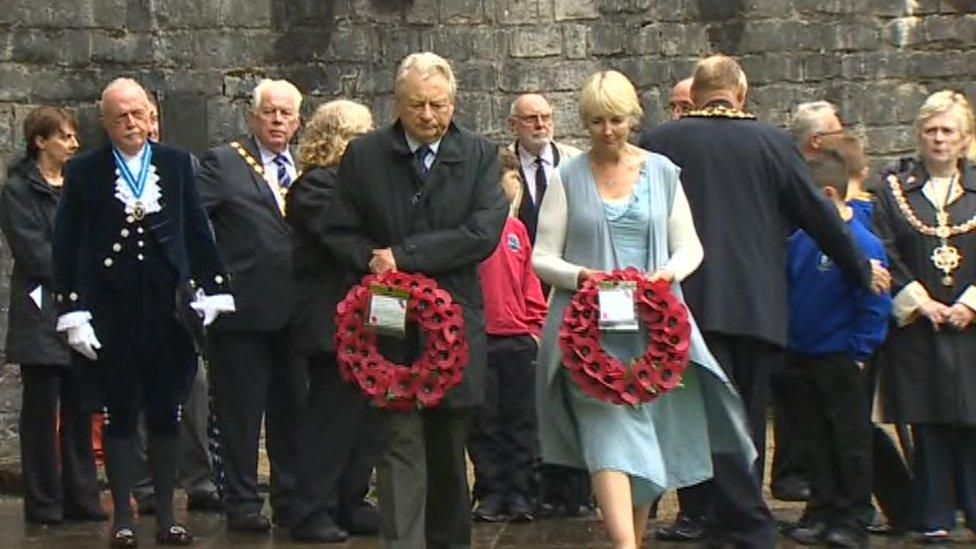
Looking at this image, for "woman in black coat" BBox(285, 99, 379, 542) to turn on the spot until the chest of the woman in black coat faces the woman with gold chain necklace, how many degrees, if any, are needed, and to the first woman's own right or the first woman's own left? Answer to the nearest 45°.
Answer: approximately 45° to the first woman's own right

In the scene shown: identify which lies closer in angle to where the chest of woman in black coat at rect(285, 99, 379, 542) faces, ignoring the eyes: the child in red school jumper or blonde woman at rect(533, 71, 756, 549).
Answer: the child in red school jumper

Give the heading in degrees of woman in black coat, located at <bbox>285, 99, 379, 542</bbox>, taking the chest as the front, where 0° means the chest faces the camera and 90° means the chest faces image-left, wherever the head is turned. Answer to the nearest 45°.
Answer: approximately 225°

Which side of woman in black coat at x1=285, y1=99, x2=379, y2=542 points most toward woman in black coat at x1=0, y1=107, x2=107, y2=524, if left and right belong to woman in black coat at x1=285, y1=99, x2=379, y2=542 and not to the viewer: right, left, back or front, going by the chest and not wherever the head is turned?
left

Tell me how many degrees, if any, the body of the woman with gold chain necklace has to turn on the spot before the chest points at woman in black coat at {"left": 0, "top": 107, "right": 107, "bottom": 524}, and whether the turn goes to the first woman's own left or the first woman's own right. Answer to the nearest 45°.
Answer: approximately 90° to the first woman's own right

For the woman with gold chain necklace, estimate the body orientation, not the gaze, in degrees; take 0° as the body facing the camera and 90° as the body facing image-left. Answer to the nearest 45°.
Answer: approximately 0°

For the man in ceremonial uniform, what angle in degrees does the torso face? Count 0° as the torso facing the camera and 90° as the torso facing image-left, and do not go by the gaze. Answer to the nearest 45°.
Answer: approximately 0°

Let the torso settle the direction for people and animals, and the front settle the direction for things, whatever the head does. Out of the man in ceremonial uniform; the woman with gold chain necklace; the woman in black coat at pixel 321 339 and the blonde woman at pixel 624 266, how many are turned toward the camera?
3

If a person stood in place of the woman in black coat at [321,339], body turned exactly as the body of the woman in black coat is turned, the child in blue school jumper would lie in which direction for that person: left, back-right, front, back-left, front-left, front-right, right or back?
front-right

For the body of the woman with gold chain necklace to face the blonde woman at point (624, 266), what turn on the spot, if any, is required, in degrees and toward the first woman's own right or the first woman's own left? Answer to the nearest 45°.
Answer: approximately 45° to the first woman's own right
